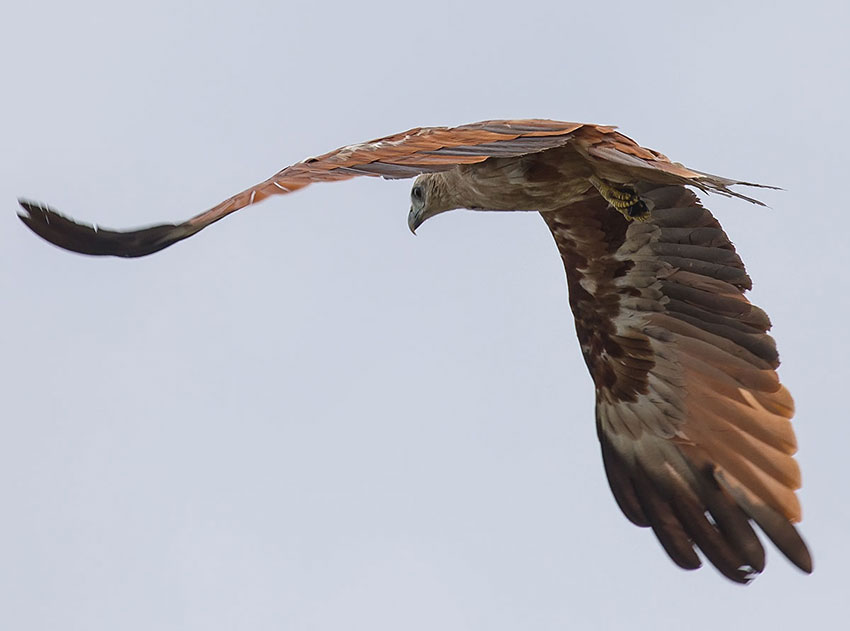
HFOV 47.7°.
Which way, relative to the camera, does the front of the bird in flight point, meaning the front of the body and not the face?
to the viewer's left
